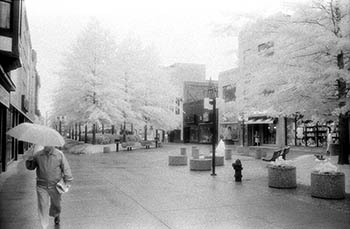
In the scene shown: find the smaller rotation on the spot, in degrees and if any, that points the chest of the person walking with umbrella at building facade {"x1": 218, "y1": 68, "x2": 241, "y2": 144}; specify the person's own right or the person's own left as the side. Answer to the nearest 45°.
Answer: approximately 135° to the person's own left

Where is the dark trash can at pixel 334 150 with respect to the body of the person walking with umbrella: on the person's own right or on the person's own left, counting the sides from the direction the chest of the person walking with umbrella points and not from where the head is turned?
on the person's own left

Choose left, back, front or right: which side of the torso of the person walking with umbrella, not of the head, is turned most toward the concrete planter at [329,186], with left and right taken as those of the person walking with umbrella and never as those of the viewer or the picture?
left

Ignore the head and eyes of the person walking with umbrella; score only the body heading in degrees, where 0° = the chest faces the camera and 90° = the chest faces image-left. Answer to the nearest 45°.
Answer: approximately 0°

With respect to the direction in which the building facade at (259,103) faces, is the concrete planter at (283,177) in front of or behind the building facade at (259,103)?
in front

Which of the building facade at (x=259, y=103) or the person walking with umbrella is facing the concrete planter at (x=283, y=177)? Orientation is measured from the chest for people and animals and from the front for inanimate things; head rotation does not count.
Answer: the building facade

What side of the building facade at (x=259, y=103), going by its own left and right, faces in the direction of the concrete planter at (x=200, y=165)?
front
